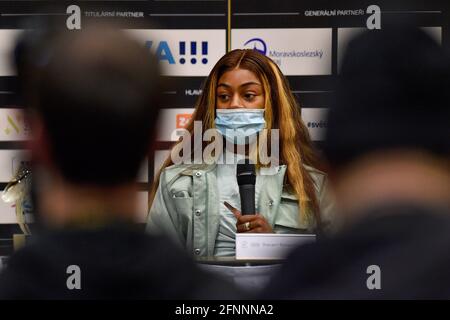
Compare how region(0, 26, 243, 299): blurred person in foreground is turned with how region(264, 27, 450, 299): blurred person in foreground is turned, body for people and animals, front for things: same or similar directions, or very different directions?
same or similar directions

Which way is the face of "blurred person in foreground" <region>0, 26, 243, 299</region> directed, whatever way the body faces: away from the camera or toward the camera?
away from the camera

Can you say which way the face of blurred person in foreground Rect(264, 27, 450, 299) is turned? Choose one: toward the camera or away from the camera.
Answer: away from the camera

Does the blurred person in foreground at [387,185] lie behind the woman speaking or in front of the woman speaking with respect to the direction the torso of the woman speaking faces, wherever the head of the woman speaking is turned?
in front

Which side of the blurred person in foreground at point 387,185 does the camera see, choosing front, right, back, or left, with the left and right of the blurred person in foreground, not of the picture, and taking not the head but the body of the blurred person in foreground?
back

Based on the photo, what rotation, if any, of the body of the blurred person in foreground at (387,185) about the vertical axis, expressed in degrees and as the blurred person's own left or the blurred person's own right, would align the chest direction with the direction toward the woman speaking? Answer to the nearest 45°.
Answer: approximately 45° to the blurred person's own left

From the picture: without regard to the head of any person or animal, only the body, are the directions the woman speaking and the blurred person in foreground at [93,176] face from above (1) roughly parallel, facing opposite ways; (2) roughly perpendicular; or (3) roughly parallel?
roughly parallel, facing opposite ways

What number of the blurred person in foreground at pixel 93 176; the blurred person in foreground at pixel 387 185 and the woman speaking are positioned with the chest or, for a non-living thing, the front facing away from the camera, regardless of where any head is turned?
2

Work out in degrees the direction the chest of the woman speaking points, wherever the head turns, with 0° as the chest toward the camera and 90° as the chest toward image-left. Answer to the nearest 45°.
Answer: approximately 0°

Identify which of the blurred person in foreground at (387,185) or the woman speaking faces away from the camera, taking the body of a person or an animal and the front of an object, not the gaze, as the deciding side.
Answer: the blurred person in foreground

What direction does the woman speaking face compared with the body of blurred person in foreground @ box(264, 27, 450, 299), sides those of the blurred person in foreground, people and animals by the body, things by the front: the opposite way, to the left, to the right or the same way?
the opposite way

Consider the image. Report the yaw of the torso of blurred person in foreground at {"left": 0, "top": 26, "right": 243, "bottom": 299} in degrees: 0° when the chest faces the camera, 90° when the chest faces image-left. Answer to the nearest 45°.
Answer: approximately 180°

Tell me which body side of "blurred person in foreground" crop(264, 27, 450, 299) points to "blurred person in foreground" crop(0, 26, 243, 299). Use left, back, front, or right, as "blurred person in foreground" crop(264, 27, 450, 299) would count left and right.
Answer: left
